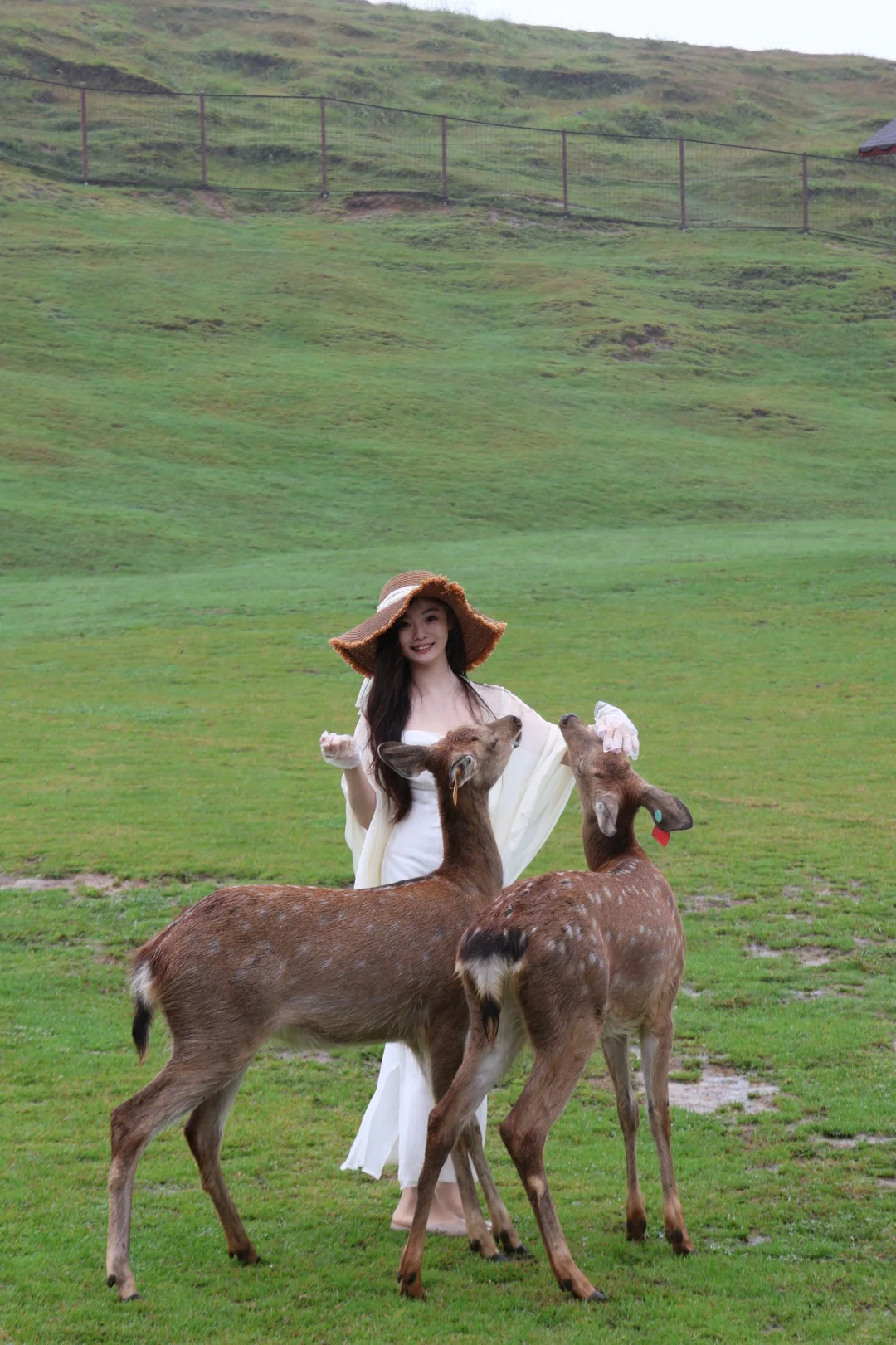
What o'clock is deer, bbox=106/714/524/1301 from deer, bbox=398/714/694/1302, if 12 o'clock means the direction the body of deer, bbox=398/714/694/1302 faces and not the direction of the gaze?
deer, bbox=106/714/524/1301 is roughly at 8 o'clock from deer, bbox=398/714/694/1302.

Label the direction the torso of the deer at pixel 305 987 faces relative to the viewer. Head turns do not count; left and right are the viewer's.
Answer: facing to the right of the viewer

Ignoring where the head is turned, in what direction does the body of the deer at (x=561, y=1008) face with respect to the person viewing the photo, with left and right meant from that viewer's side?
facing away from the viewer and to the right of the viewer

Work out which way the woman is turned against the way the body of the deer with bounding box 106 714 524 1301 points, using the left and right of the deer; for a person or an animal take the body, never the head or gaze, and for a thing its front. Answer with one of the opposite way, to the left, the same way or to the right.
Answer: to the right

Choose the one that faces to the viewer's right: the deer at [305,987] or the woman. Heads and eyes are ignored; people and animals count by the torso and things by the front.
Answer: the deer
